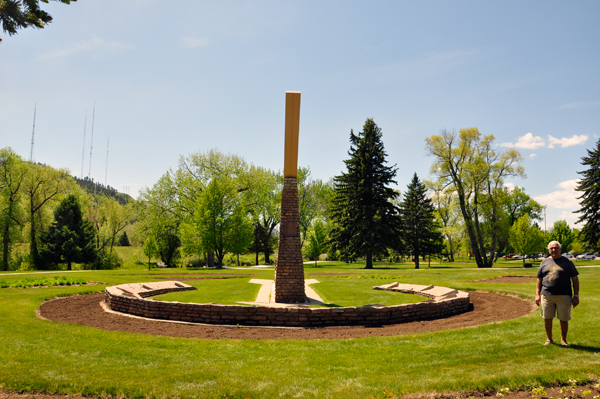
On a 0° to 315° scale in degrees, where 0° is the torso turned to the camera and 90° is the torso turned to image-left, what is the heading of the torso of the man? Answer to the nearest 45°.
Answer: approximately 0°

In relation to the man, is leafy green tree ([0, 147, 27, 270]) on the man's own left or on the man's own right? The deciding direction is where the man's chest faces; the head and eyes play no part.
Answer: on the man's own right

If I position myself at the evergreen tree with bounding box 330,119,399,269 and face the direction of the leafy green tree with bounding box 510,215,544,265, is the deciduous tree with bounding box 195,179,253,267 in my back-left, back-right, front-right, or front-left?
back-left

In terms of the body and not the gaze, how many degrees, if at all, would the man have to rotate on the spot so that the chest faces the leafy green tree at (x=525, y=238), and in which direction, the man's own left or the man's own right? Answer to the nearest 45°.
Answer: approximately 180°

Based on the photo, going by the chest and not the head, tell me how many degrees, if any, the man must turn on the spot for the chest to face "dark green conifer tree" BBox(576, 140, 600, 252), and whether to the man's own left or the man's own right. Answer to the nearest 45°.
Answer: approximately 180°

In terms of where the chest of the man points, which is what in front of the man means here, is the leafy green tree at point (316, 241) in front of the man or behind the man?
behind

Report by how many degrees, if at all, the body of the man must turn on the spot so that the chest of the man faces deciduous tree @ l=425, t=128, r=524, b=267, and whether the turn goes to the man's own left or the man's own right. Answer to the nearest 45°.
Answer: approximately 180°

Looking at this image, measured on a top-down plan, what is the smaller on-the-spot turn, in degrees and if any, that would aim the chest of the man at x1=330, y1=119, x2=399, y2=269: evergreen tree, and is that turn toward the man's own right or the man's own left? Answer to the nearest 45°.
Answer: approximately 135° to the man's own right
